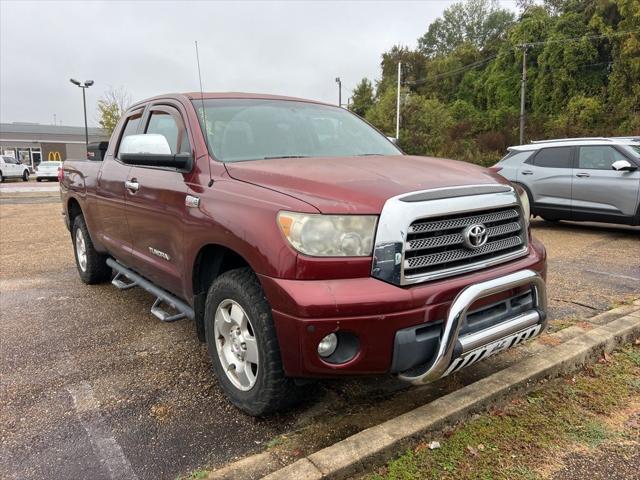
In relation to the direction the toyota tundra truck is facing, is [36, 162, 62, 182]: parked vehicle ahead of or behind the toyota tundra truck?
behind

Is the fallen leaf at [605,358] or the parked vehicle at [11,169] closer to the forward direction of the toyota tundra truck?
the fallen leaf

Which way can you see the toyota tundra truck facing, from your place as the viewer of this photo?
facing the viewer and to the right of the viewer

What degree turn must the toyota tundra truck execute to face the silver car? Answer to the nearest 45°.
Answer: approximately 90° to its left

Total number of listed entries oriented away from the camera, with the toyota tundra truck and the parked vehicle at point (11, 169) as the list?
0

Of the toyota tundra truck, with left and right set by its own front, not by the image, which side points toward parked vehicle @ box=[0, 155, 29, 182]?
back
